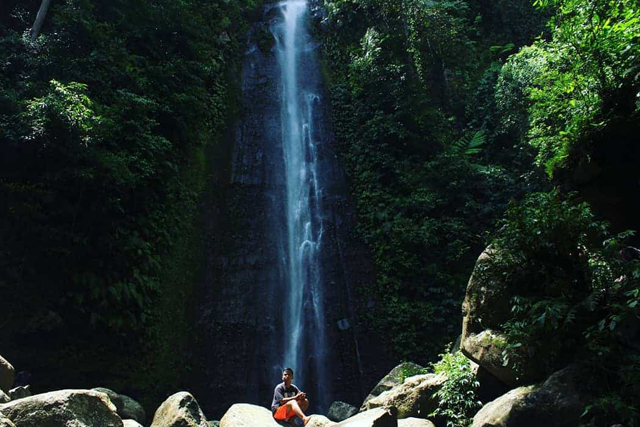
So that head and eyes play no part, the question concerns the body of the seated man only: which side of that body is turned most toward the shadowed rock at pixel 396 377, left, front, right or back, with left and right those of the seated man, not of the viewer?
left

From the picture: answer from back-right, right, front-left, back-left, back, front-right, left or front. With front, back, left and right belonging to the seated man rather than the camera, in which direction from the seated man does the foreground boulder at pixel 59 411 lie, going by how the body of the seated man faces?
right

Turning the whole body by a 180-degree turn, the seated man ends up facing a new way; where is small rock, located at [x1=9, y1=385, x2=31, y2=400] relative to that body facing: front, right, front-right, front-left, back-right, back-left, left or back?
front-left

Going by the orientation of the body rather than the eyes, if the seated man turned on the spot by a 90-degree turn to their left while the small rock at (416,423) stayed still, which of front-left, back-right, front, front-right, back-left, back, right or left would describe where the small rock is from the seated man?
right

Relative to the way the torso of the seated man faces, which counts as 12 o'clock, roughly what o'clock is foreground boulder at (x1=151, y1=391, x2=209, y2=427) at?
The foreground boulder is roughly at 4 o'clock from the seated man.

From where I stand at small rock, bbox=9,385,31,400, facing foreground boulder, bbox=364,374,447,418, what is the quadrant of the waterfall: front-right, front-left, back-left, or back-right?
front-left

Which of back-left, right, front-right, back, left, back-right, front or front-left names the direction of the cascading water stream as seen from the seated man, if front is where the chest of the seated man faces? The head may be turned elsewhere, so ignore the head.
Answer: back-left

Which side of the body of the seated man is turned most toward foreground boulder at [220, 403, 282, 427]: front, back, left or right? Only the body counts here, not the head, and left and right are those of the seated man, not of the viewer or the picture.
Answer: right

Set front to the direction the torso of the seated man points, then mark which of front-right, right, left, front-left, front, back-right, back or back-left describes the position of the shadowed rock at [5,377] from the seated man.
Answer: back-right

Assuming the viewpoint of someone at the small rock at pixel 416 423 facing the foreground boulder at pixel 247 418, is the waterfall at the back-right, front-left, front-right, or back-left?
front-right

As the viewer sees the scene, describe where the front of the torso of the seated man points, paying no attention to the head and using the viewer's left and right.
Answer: facing the viewer and to the right of the viewer
